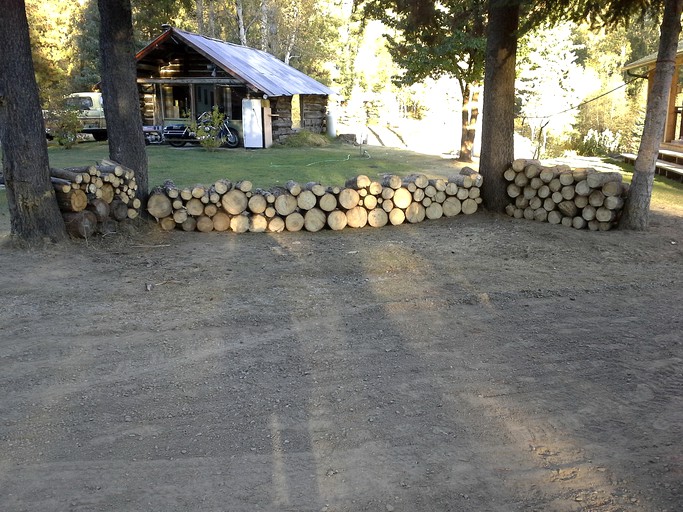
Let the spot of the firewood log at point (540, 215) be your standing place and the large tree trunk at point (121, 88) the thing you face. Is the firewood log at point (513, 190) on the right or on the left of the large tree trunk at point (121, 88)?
right

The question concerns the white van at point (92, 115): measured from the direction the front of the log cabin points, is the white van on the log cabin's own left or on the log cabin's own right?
on the log cabin's own right

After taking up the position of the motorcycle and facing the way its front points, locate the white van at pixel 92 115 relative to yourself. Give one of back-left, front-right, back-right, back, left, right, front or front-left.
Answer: back-left

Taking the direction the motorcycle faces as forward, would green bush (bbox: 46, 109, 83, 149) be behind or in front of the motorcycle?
behind

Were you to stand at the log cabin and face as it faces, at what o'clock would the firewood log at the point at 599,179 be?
The firewood log is roughly at 10 o'clock from the log cabin.

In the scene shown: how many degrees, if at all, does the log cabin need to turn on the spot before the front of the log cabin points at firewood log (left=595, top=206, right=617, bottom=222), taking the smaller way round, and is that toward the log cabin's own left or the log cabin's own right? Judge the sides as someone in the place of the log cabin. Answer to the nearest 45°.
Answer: approximately 45° to the log cabin's own left

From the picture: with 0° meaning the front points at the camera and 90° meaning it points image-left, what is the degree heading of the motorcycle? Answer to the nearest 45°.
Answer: approximately 270°

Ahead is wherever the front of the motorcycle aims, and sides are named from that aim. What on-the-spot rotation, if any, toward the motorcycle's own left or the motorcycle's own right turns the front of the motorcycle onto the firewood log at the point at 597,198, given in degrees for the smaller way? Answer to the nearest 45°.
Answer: approximately 90° to the motorcycle's own right

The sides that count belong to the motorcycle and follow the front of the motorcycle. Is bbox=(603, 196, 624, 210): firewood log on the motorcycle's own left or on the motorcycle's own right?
on the motorcycle's own right

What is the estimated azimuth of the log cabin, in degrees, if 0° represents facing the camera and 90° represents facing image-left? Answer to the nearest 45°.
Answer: approximately 45°

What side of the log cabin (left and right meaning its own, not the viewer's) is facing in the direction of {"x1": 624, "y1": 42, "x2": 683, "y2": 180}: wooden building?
left
